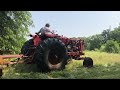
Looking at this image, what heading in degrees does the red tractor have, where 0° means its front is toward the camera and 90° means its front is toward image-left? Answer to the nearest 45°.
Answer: approximately 225°

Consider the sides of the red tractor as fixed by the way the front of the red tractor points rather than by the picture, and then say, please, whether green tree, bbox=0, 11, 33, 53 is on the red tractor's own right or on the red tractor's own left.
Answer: on the red tractor's own left
